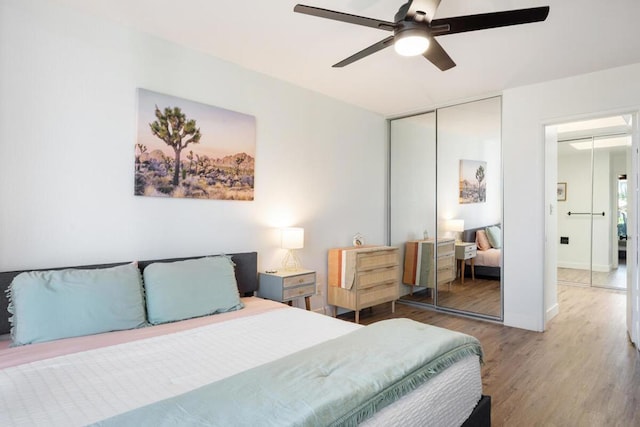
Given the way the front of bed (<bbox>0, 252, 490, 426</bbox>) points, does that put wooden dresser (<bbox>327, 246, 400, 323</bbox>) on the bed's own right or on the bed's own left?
on the bed's own left

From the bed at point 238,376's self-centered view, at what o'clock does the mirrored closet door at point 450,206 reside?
The mirrored closet door is roughly at 9 o'clock from the bed.

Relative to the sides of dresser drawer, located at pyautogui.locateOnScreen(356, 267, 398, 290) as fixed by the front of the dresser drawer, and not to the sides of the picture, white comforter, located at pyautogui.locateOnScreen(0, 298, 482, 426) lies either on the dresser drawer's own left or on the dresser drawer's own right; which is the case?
on the dresser drawer's own right

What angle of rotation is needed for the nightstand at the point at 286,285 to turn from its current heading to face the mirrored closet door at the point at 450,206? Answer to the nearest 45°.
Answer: approximately 90° to its left

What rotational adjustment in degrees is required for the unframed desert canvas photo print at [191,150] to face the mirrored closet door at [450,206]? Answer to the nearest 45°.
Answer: approximately 45° to its left

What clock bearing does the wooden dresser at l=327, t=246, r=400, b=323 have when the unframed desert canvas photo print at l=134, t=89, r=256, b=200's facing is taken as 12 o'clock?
The wooden dresser is roughly at 10 o'clock from the unframed desert canvas photo print.

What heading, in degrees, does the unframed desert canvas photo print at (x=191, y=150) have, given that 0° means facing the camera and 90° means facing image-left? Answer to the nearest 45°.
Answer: approximately 315°

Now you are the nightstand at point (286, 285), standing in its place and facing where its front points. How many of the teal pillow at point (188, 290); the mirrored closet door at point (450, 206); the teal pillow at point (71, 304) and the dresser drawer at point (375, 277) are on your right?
2

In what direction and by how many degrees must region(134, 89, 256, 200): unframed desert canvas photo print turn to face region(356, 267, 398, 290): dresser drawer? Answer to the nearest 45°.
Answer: approximately 45° to its left

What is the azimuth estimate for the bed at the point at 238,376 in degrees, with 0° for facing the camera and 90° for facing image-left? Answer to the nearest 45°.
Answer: approximately 315°

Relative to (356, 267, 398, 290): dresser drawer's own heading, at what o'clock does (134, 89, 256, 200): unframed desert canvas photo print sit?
The unframed desert canvas photo print is roughly at 3 o'clock from the dresser drawer.
